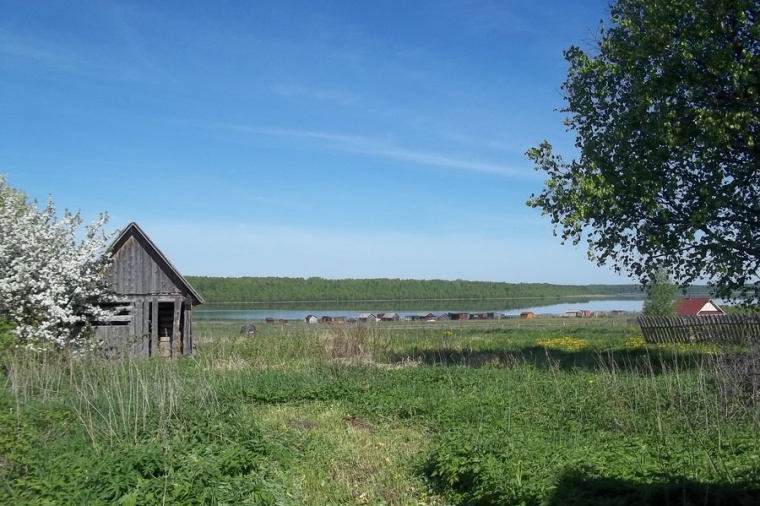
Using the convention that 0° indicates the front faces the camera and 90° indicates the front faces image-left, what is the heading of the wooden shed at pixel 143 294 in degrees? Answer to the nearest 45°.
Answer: approximately 0°

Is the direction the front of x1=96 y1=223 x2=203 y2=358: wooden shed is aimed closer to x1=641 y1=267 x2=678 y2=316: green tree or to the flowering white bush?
the flowering white bush

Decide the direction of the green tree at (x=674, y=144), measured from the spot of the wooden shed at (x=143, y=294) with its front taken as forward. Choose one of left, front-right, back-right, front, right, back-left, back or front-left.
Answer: front-left

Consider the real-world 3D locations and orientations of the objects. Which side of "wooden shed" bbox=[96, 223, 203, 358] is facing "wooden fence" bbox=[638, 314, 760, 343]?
left

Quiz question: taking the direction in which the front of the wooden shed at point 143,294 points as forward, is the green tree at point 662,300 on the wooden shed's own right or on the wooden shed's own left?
on the wooden shed's own left
